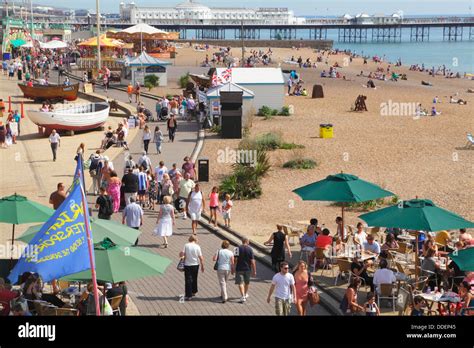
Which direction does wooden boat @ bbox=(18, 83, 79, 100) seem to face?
to the viewer's left

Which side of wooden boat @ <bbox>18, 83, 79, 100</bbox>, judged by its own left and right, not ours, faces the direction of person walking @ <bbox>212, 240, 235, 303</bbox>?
left

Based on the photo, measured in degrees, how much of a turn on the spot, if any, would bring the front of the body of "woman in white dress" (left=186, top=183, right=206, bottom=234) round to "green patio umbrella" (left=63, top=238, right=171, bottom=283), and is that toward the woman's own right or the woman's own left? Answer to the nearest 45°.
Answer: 0° — they already face it

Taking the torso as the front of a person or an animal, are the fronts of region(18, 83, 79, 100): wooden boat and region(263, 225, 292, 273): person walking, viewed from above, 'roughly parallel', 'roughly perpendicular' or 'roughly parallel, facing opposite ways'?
roughly perpendicular

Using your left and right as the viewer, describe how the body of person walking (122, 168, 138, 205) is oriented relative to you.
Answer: facing away from the viewer

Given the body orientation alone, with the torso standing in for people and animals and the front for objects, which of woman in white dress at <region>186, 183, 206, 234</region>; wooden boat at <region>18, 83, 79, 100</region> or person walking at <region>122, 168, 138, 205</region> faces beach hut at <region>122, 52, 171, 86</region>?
the person walking
